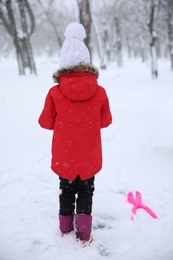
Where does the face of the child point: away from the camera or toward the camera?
away from the camera

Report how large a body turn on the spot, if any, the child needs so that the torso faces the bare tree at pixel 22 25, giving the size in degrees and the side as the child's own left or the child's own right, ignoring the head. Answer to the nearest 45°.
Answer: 0° — they already face it

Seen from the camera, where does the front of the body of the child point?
away from the camera
